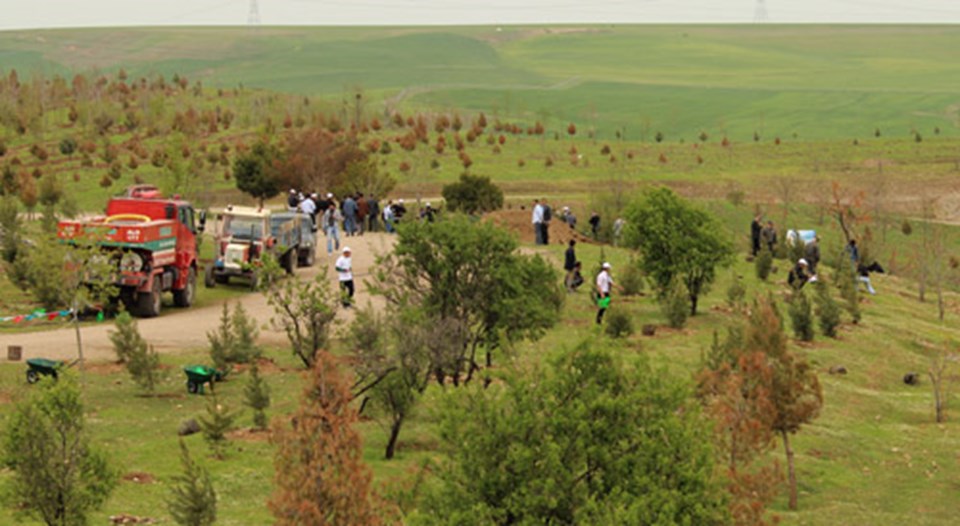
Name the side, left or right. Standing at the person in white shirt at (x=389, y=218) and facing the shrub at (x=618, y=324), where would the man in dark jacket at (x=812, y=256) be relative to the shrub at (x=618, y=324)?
left

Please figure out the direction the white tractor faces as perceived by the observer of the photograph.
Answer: facing the viewer and to the left of the viewer

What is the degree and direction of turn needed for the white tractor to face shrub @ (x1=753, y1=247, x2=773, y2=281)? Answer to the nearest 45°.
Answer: approximately 135° to its left

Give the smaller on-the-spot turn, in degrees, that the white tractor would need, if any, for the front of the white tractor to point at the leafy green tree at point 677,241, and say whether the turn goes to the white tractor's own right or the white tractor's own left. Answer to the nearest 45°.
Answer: approximately 90° to the white tractor's own left

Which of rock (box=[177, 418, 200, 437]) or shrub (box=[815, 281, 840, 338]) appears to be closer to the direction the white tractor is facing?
the rock

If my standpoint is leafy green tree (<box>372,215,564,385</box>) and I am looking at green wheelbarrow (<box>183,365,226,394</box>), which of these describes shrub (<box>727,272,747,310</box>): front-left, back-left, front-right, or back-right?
back-right

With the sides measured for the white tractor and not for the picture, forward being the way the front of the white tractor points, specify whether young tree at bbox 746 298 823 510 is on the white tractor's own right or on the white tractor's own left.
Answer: on the white tractor's own left

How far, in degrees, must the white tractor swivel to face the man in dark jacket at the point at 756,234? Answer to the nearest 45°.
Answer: approximately 135° to its left

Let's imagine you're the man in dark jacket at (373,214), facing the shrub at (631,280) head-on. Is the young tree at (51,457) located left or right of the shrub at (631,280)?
right

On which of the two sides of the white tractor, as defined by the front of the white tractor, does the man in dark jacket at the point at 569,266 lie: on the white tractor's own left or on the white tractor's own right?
on the white tractor's own left

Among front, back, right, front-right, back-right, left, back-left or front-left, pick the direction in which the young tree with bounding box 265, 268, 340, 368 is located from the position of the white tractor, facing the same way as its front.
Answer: front-left

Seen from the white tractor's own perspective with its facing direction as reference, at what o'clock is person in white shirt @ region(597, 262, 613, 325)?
The person in white shirt is roughly at 9 o'clock from the white tractor.

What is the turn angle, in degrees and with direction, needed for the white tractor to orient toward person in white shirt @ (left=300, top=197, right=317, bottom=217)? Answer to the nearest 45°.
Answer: approximately 135° to its right

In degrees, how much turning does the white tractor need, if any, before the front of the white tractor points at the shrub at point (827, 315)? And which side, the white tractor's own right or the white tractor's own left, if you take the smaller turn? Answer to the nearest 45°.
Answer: approximately 90° to the white tractor's own left
